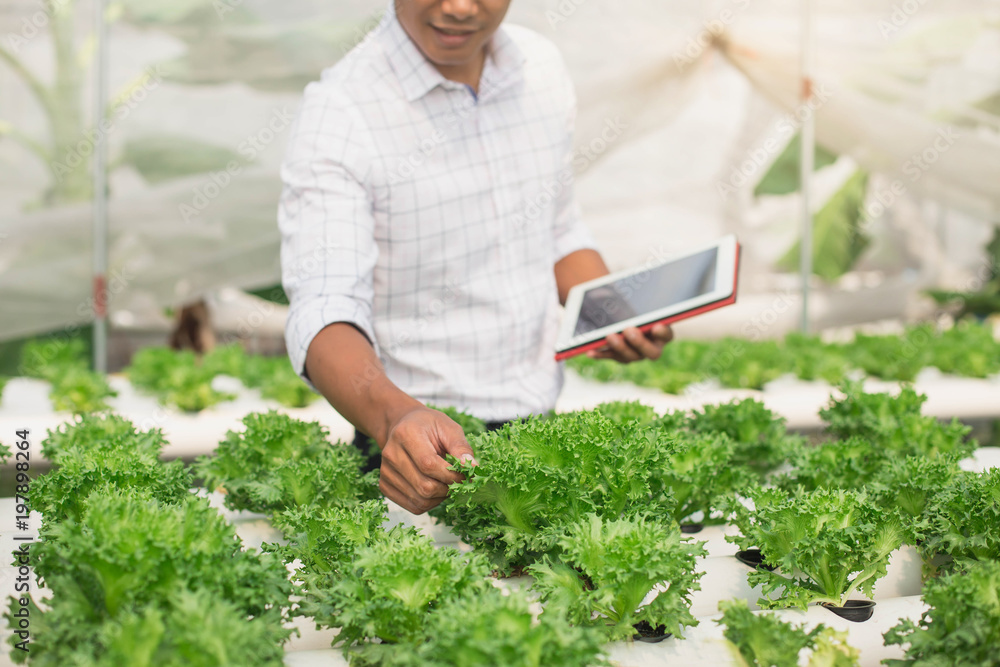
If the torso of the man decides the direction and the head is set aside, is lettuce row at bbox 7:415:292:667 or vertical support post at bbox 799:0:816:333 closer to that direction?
the lettuce row

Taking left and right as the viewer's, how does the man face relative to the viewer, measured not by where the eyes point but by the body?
facing the viewer and to the right of the viewer

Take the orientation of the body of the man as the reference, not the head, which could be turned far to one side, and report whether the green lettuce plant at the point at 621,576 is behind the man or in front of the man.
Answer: in front

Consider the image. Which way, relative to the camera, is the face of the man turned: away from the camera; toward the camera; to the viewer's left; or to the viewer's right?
toward the camera

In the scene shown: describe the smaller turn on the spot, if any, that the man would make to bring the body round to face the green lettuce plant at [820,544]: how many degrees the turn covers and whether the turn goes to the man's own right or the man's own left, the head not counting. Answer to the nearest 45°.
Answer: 0° — they already face it

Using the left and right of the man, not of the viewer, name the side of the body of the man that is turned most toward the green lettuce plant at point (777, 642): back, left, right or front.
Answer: front

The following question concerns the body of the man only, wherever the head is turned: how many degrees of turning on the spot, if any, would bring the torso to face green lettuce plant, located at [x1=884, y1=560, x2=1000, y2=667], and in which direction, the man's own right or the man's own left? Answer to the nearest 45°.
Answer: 0° — they already face it

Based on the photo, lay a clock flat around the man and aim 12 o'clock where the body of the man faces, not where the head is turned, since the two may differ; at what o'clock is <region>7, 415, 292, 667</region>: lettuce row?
The lettuce row is roughly at 2 o'clock from the man.
